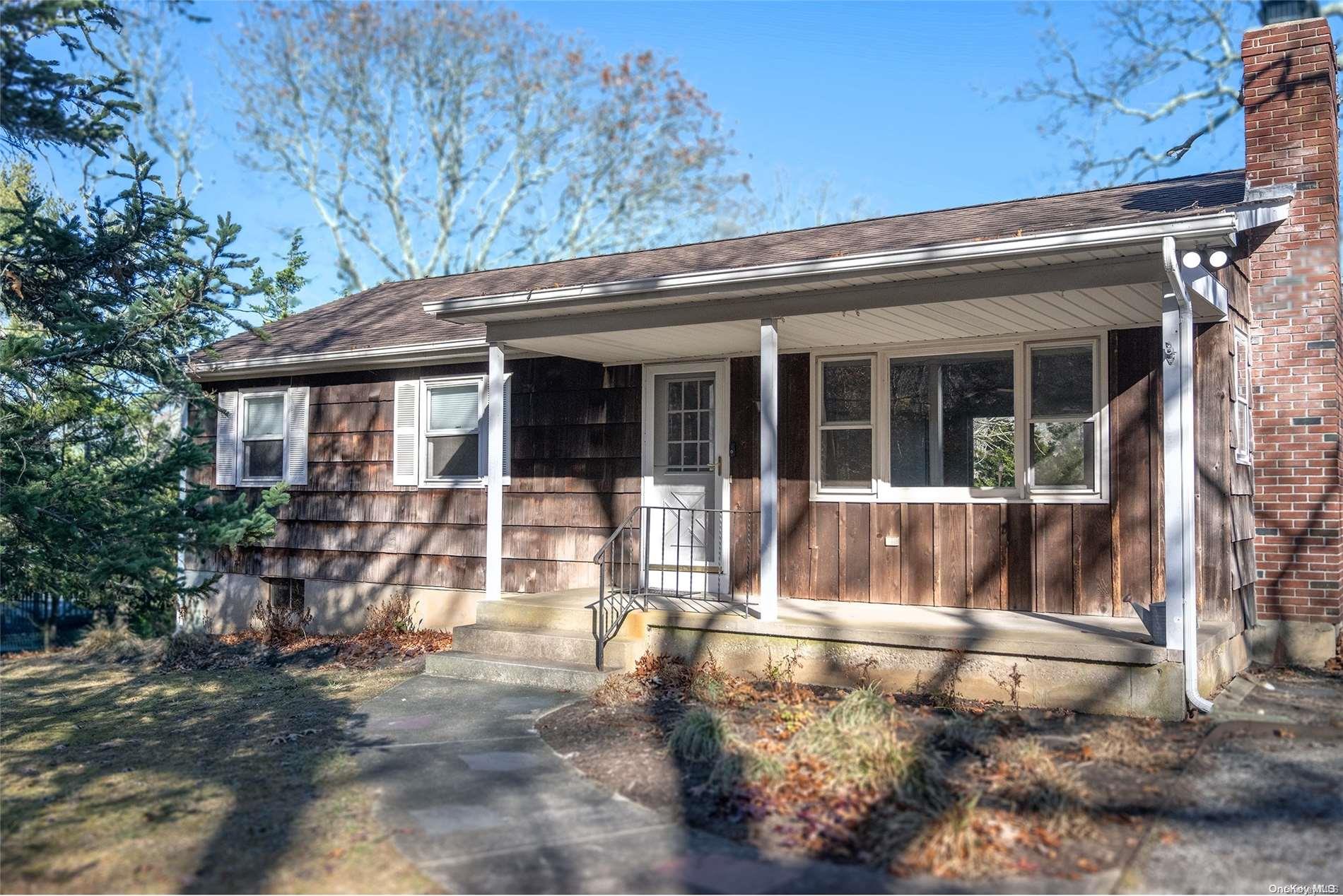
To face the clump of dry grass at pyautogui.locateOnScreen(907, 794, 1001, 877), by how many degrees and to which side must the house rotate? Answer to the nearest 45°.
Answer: approximately 45° to its left

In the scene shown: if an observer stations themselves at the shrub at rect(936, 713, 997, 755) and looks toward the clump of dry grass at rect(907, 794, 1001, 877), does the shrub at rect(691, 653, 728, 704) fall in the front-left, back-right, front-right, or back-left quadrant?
back-right

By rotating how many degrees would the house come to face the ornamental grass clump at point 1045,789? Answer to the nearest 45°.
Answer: approximately 45° to its left

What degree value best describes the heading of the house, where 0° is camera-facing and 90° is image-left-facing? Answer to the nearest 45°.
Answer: approximately 45°

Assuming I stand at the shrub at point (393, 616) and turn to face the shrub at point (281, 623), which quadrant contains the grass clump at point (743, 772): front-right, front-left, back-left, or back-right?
back-left

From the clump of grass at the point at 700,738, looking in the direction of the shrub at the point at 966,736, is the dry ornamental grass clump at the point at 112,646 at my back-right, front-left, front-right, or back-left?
back-left

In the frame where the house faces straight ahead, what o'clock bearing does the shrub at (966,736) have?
The shrub is roughly at 11 o'clock from the house.

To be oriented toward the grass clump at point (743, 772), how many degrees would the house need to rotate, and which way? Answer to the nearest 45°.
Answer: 0° — it already faces it

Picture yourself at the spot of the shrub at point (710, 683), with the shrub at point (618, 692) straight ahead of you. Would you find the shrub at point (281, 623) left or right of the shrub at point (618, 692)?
right
